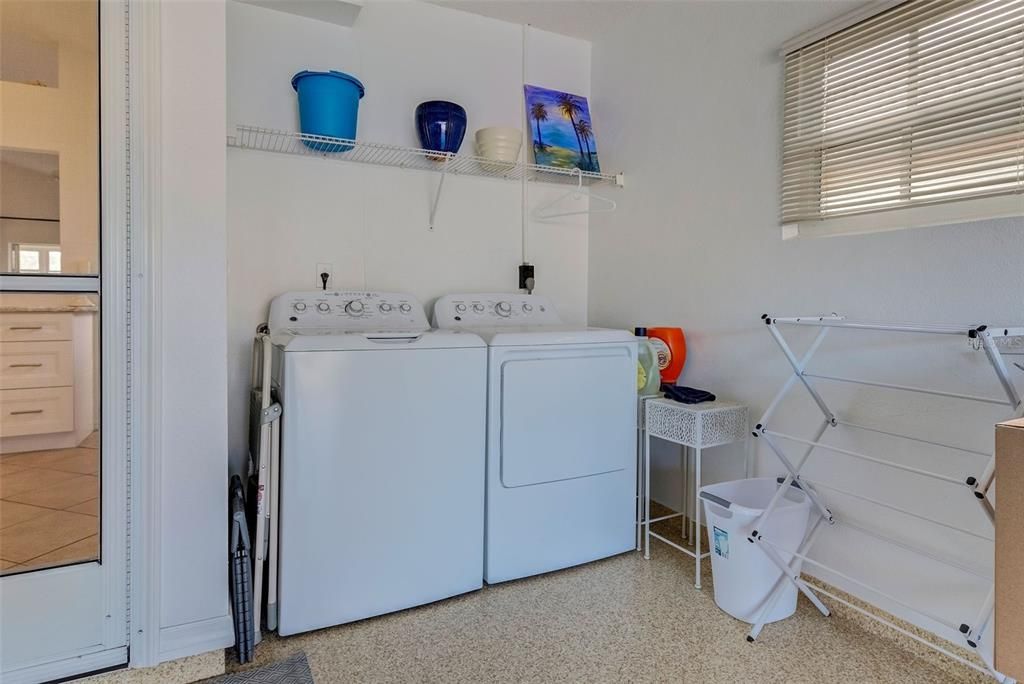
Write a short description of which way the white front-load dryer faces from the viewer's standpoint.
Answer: facing the viewer and to the right of the viewer

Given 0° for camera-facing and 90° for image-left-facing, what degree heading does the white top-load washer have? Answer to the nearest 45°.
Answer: approximately 0°

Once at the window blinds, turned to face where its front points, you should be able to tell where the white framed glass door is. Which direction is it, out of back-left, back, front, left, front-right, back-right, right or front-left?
front

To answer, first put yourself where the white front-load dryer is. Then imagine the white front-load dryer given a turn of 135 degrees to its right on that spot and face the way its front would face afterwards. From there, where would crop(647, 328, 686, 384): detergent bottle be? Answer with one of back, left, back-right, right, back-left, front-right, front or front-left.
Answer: back-right

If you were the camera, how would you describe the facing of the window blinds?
facing the viewer and to the left of the viewer

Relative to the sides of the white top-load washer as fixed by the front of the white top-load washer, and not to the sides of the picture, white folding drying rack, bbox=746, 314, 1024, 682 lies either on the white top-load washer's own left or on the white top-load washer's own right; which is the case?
on the white top-load washer's own left

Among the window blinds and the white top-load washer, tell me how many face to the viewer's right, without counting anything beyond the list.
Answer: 0

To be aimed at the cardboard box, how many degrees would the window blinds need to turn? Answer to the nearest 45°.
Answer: approximately 45° to its left

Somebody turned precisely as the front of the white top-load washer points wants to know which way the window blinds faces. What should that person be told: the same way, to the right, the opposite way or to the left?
to the right

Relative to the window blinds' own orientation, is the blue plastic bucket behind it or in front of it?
in front

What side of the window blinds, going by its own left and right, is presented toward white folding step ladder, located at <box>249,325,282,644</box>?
front

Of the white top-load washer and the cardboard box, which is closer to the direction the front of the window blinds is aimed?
the white top-load washer

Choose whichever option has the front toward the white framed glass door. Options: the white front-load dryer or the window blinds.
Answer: the window blinds

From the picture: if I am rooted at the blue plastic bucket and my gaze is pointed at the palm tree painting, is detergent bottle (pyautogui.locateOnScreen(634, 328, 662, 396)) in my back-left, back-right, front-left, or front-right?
front-right
